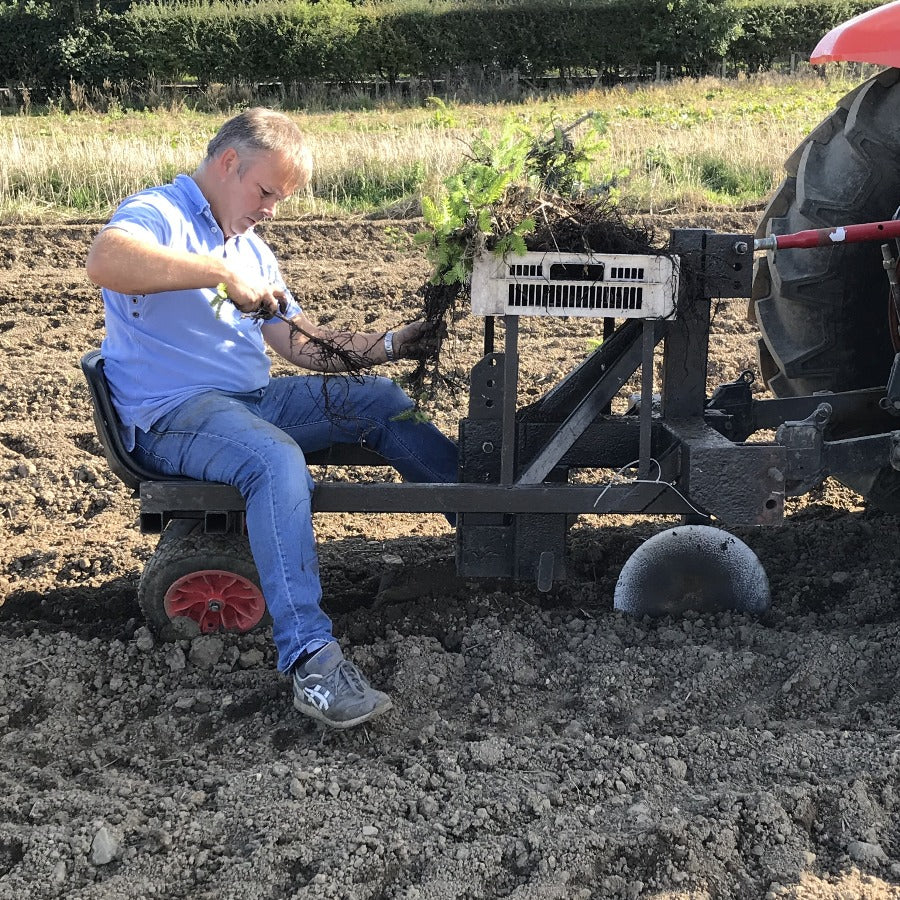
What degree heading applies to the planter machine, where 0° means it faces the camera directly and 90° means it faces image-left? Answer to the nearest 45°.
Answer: approximately 270°

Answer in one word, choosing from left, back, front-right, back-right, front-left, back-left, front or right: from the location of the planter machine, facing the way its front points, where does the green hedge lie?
left

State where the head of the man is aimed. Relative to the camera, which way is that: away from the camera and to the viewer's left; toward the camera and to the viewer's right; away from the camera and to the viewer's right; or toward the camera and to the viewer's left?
toward the camera and to the viewer's right
